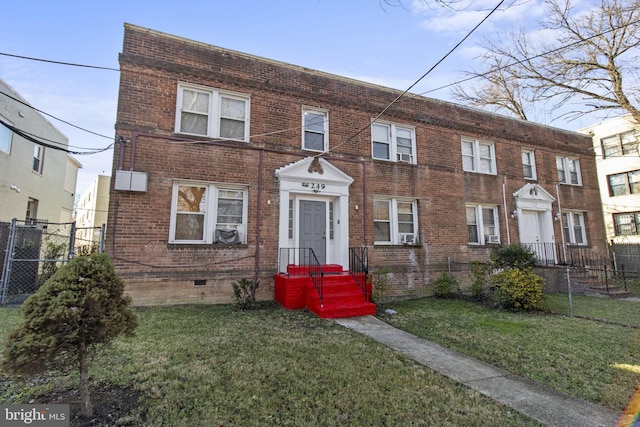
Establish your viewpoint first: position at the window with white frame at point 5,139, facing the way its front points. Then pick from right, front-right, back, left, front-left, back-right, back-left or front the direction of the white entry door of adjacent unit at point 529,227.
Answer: front

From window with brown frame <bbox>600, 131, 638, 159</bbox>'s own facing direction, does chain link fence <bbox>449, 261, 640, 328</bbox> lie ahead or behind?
ahead

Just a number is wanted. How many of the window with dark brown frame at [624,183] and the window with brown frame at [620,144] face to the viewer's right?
0

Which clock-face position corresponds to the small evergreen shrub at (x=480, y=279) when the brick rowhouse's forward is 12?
The small evergreen shrub is roughly at 10 o'clock from the brick rowhouse.

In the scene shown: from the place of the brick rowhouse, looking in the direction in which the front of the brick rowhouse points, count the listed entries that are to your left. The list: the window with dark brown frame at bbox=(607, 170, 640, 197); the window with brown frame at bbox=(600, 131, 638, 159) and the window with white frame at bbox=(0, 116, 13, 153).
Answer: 2

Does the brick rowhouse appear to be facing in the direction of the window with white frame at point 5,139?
no

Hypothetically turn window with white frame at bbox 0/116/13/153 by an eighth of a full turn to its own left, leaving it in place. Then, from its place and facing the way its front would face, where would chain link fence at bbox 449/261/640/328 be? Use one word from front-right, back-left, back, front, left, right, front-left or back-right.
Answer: front-right

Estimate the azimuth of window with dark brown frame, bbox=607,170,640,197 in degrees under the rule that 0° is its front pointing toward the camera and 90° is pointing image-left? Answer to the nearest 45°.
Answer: approximately 45°

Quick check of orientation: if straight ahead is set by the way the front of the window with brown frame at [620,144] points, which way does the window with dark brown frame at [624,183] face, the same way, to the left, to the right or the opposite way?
the same way

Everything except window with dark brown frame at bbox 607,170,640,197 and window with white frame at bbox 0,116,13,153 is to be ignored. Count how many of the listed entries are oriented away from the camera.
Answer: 0

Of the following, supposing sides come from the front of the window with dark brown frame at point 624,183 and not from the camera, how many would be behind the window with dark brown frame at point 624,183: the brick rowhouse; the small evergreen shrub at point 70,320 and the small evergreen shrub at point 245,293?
0

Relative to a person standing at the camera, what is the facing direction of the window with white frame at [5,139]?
facing the viewer and to the right of the viewer

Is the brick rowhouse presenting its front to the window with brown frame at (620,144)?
no

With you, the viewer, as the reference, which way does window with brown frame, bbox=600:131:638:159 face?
facing the viewer and to the left of the viewer
